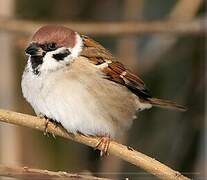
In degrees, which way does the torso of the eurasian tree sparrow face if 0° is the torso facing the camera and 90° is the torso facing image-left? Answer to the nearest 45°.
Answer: approximately 45°

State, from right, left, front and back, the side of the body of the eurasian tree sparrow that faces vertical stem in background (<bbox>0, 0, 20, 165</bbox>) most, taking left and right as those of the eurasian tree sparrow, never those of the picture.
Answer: right

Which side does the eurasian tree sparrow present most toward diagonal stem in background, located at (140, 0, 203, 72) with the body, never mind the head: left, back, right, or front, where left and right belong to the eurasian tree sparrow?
back

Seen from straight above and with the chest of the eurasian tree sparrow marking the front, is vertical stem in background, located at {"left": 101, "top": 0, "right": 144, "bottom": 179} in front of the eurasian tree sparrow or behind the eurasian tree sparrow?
behind

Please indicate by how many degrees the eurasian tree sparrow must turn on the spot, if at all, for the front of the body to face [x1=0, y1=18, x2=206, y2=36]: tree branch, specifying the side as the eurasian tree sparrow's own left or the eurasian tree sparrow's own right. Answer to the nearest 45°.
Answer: approximately 135° to the eurasian tree sparrow's own right
